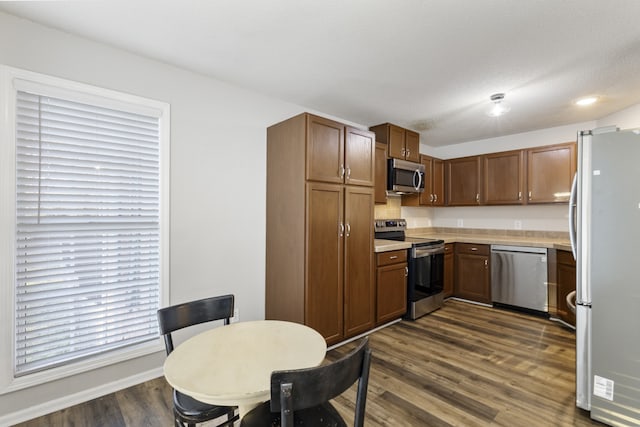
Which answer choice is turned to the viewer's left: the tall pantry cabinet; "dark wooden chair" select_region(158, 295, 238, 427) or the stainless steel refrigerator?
the stainless steel refrigerator

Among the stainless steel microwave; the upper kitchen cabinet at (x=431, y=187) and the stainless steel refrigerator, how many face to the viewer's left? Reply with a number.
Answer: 1

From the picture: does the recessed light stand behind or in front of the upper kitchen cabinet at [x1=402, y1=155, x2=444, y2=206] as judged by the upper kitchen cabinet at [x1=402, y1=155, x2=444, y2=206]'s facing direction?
in front

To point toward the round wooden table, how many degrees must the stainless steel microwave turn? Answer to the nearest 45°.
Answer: approximately 45° to its right

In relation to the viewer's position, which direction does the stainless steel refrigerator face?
facing to the left of the viewer

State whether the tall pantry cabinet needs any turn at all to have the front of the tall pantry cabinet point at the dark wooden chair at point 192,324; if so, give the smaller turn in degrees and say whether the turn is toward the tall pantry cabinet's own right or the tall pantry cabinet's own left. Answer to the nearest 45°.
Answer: approximately 90° to the tall pantry cabinet's own right

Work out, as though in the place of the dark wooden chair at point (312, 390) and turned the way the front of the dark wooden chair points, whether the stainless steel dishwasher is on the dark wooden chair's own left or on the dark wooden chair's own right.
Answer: on the dark wooden chair's own right

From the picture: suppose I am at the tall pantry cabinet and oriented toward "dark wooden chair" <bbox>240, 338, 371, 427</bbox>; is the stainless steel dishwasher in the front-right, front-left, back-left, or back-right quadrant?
back-left

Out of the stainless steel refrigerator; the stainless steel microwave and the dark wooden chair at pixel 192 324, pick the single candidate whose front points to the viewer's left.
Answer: the stainless steel refrigerator

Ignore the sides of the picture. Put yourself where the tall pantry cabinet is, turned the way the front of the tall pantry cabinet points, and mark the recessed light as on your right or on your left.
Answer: on your left
